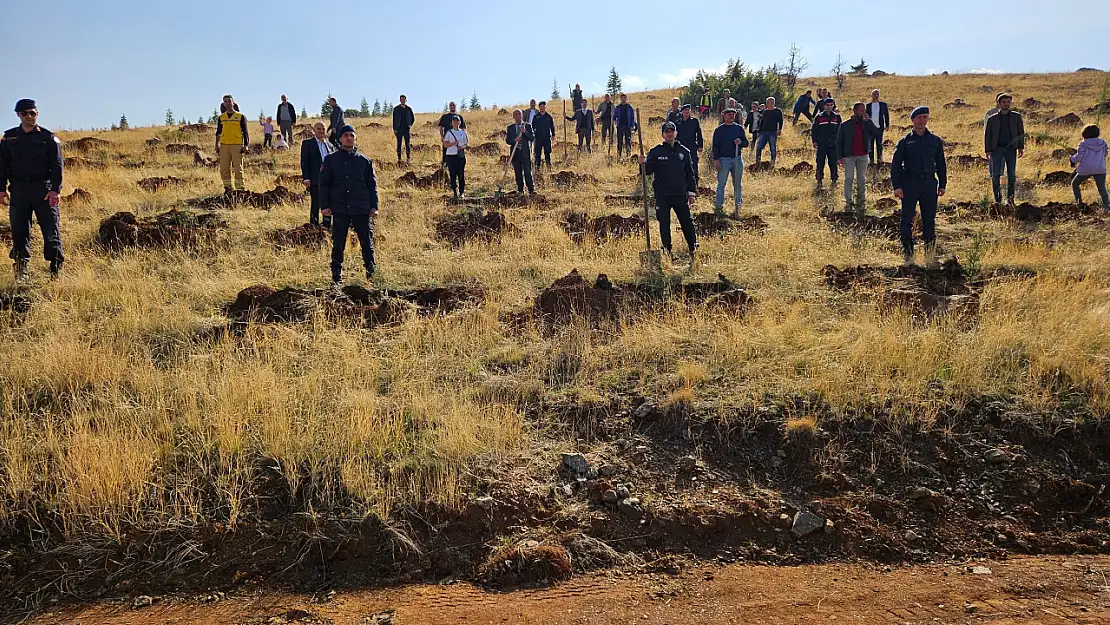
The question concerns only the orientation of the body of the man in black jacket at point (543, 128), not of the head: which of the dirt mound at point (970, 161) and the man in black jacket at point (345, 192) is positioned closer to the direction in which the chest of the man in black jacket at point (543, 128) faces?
the man in black jacket

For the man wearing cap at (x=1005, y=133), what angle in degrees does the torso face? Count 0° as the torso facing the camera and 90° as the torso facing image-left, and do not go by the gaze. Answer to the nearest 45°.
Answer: approximately 0°

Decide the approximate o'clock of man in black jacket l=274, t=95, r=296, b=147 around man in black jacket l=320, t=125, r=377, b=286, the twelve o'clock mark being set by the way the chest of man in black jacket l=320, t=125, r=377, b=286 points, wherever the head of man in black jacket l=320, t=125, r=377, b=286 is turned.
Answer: man in black jacket l=274, t=95, r=296, b=147 is roughly at 6 o'clock from man in black jacket l=320, t=125, r=377, b=286.

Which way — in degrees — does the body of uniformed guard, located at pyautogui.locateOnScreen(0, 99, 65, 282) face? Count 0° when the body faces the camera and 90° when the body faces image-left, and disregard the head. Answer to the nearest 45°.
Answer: approximately 0°

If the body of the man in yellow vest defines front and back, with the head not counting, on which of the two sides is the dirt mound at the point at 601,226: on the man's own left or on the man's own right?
on the man's own left

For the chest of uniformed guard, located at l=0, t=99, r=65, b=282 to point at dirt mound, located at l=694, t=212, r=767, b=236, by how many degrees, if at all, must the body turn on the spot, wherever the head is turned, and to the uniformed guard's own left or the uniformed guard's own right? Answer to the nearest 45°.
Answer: approximately 90° to the uniformed guard's own left

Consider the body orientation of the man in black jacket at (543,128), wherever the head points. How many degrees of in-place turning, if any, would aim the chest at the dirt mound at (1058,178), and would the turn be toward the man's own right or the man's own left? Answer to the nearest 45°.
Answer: approximately 90° to the man's own left
